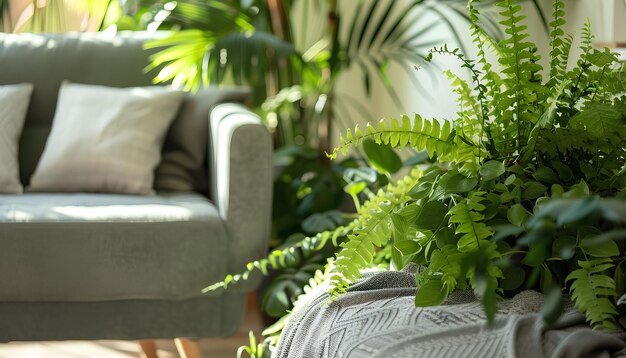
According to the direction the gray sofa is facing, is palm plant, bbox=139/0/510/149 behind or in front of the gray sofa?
behind

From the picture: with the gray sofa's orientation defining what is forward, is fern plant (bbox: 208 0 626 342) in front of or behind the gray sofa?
in front

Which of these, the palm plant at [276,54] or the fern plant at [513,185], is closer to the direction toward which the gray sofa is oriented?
the fern plant

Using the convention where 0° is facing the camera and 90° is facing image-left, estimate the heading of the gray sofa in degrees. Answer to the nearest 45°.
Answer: approximately 0°

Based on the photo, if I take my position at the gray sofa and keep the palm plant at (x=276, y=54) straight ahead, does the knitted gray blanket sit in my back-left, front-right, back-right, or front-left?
back-right

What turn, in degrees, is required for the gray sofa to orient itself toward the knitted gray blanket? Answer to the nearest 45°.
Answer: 0° — it already faces it
